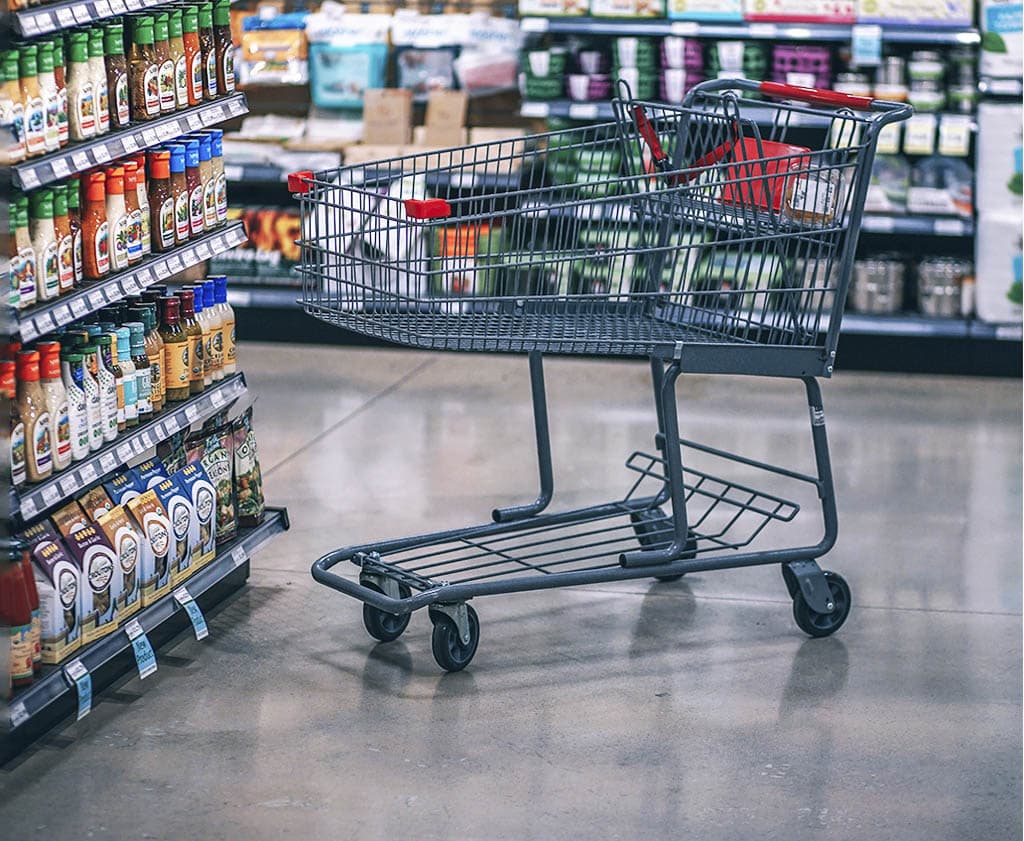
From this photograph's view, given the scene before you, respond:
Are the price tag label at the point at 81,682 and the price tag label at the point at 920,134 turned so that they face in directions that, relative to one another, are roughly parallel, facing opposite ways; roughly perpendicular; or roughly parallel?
roughly perpendicular

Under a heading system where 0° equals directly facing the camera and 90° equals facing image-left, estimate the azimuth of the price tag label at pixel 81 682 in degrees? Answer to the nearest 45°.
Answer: approximately 315°

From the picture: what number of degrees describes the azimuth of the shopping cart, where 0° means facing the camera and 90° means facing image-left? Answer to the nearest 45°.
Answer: approximately 45°

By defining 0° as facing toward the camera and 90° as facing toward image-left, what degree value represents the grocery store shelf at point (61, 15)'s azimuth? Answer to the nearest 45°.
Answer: approximately 315°

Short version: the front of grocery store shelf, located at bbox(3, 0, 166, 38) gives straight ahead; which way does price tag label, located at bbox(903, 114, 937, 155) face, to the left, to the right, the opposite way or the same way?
to the right

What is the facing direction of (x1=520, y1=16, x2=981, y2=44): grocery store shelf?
toward the camera

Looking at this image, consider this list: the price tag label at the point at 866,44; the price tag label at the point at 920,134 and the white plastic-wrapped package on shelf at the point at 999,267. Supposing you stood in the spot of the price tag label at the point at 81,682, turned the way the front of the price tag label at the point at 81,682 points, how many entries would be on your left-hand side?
3

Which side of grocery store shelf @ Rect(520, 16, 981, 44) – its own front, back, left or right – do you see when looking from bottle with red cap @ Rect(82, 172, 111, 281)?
front

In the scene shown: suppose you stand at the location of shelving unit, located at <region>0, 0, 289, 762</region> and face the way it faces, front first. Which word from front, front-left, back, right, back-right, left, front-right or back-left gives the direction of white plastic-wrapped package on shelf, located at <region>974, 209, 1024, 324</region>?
left

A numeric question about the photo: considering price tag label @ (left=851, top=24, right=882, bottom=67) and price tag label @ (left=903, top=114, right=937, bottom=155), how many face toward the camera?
2

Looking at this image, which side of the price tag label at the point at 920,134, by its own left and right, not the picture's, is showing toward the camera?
front

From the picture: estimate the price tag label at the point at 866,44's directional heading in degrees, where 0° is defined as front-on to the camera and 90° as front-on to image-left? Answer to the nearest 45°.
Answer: approximately 0°

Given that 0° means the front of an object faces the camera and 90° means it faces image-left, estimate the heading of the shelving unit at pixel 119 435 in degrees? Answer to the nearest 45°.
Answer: approximately 315°

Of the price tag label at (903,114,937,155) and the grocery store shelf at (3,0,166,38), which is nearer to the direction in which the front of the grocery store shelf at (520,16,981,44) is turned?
the grocery store shelf
